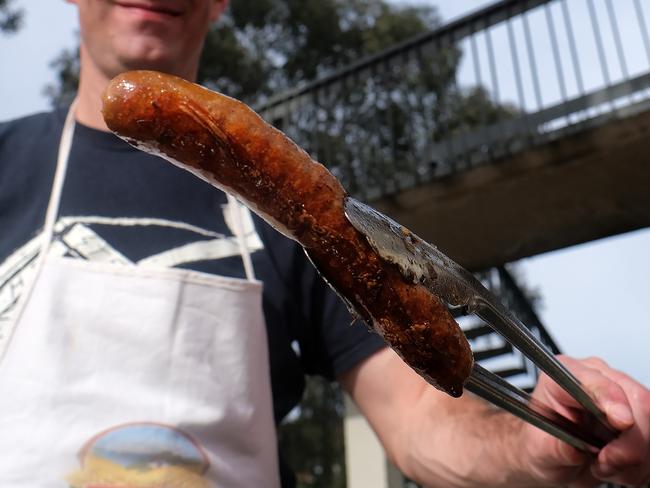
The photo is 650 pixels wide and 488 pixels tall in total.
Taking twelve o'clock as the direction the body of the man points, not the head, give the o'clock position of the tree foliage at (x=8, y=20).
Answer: The tree foliage is roughly at 5 o'clock from the man.

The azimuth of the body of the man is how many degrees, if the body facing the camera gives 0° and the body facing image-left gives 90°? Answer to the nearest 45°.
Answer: approximately 0°
